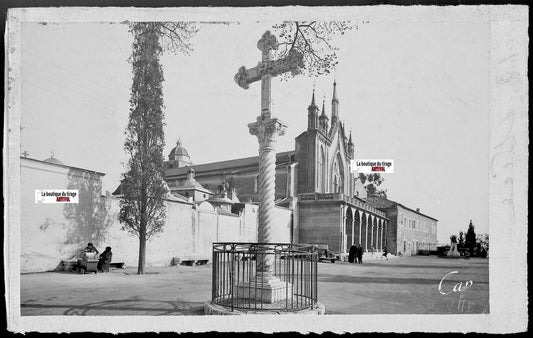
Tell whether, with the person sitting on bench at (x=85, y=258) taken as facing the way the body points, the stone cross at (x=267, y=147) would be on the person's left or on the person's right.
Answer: on the person's left

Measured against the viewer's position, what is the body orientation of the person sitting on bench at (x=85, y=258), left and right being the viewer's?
facing the viewer and to the left of the viewer
